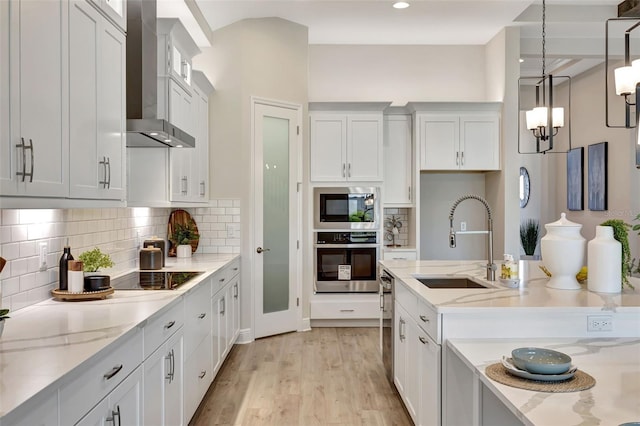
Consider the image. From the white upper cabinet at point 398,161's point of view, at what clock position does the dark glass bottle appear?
The dark glass bottle is roughly at 1 o'clock from the white upper cabinet.

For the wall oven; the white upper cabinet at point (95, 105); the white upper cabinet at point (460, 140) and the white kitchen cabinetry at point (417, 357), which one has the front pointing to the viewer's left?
the white kitchen cabinetry

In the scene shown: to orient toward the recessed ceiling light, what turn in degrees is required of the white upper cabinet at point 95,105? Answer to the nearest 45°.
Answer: approximately 90° to its left

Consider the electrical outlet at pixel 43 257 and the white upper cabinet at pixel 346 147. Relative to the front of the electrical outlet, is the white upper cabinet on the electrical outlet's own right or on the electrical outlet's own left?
on the electrical outlet's own left

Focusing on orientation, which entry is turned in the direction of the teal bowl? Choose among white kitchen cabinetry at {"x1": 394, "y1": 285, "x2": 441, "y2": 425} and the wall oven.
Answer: the wall oven

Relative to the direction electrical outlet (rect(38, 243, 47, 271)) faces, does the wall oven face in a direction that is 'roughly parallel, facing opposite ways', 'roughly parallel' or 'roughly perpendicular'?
roughly perpendicular

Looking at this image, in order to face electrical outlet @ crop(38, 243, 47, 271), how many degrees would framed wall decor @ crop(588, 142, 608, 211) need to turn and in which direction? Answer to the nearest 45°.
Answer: approximately 45° to its left

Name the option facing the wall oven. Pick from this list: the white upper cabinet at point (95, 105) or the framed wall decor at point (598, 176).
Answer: the framed wall decor

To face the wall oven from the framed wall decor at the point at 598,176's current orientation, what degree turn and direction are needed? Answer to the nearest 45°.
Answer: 0° — it already faces it

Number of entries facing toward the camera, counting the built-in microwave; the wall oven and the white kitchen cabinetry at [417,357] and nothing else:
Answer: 2

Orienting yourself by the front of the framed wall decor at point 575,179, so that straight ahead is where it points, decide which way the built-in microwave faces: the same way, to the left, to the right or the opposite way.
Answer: to the left

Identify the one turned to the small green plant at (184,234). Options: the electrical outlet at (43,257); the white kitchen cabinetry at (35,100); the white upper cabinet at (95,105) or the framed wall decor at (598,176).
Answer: the framed wall decor
